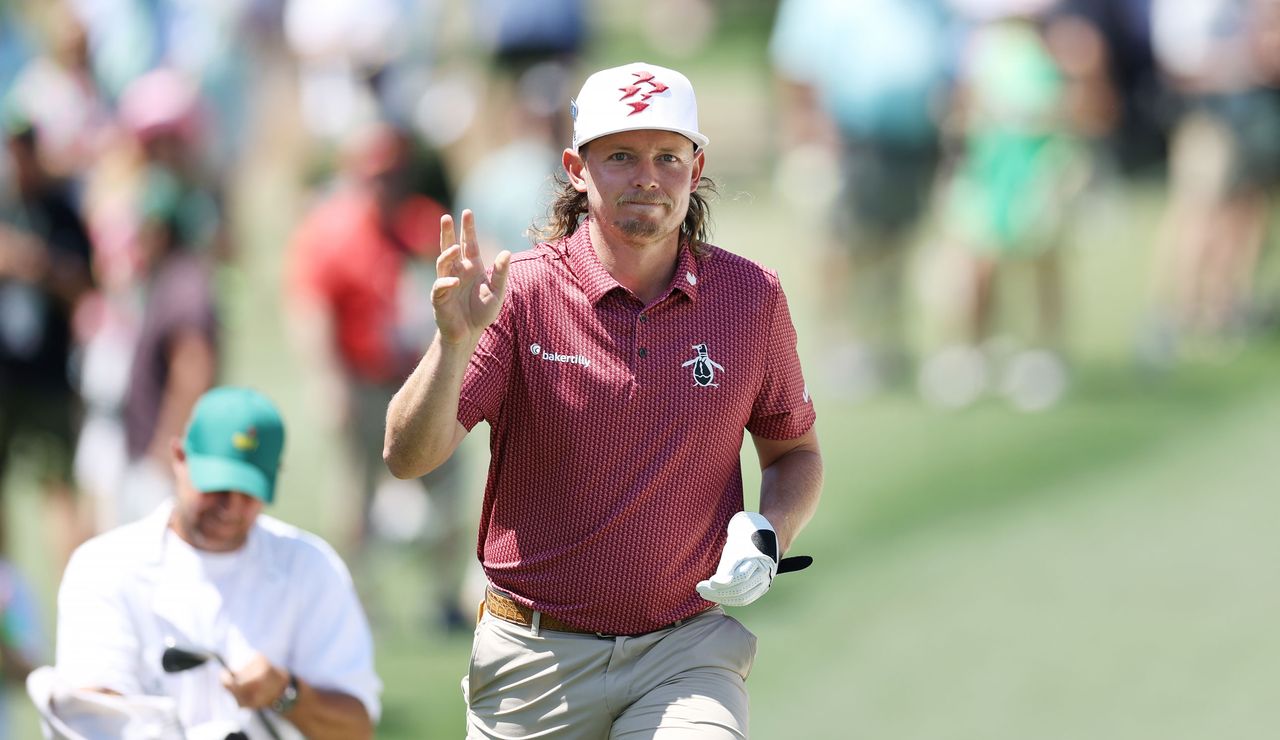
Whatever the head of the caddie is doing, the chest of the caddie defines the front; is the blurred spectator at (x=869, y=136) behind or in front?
behind

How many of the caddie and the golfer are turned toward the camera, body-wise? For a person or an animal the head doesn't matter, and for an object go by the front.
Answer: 2

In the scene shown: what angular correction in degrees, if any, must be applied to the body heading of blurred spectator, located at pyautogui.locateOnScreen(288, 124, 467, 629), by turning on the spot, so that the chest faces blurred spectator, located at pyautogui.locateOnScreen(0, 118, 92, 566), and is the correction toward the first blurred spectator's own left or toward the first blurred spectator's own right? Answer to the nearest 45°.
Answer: approximately 135° to the first blurred spectator's own right

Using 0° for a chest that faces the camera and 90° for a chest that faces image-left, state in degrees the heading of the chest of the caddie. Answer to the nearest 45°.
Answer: approximately 0°

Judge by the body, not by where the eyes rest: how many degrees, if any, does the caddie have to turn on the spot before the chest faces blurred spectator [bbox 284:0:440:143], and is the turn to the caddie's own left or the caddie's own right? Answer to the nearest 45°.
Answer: approximately 180°

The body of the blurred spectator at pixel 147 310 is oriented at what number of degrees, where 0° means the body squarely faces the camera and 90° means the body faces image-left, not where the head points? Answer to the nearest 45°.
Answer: approximately 315°

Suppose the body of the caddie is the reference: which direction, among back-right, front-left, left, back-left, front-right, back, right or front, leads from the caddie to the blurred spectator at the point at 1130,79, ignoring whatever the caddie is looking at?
back-left

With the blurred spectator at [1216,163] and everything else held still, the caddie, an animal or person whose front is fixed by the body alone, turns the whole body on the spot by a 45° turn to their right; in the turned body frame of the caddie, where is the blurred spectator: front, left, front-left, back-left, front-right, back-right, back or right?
back

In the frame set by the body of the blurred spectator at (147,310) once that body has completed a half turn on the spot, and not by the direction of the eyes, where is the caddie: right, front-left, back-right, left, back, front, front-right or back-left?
back-left

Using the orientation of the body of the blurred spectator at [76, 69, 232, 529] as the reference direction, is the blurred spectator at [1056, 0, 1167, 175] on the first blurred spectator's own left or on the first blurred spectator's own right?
on the first blurred spectator's own left

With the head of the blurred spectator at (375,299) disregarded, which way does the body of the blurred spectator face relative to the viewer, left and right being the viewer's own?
facing the viewer and to the right of the viewer
